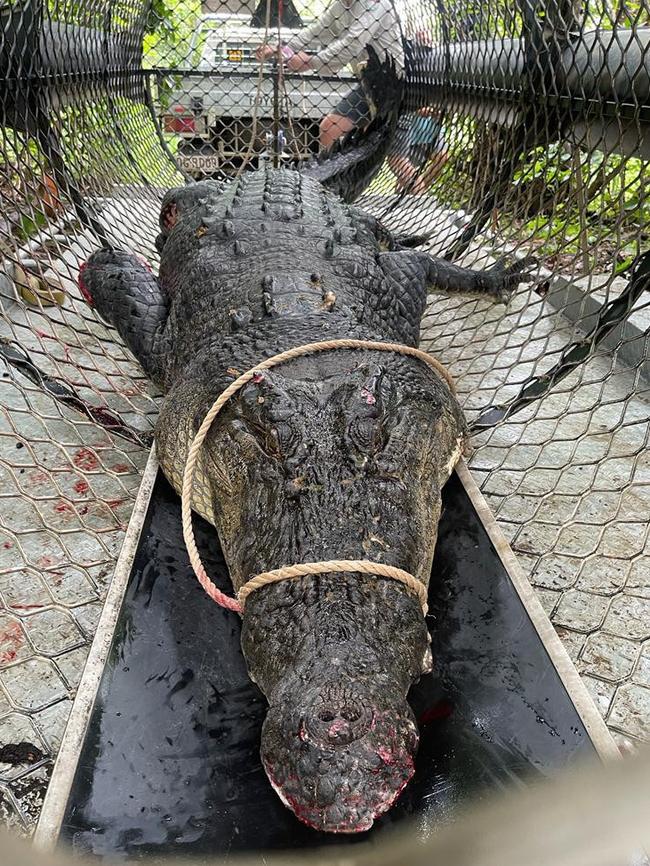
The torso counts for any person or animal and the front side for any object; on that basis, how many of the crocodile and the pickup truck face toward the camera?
1

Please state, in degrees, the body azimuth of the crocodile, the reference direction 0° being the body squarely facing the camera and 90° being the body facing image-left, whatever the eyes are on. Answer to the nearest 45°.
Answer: approximately 0°

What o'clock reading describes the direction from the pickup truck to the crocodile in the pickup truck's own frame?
The crocodile is roughly at 6 o'clock from the pickup truck.

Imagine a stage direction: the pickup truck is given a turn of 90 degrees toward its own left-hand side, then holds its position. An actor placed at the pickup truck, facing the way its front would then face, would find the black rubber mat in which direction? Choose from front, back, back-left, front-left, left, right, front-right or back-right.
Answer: left

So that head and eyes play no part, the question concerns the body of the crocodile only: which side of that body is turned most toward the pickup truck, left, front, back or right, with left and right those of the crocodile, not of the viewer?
back

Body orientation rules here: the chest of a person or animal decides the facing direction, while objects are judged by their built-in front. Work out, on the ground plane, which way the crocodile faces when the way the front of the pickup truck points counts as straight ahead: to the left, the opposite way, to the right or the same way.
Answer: the opposite way

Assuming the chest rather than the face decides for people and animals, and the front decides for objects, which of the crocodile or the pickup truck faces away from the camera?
the pickup truck

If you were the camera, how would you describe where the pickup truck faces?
facing away from the viewer
